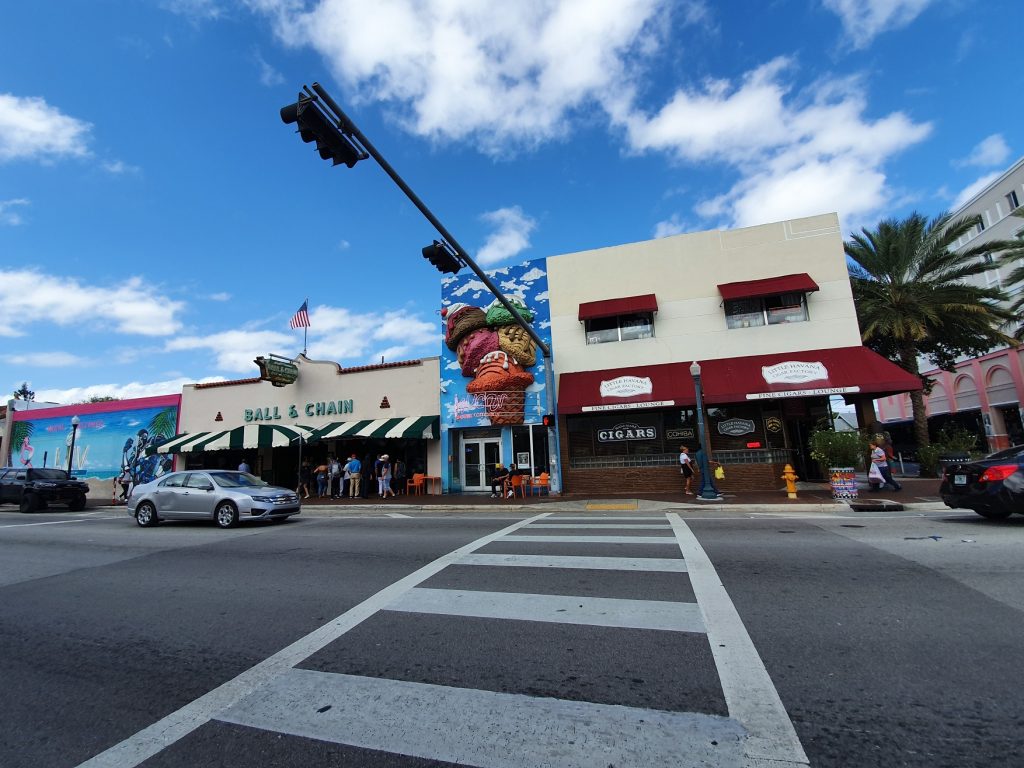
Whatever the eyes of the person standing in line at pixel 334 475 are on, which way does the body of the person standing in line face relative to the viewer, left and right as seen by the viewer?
facing away from the viewer

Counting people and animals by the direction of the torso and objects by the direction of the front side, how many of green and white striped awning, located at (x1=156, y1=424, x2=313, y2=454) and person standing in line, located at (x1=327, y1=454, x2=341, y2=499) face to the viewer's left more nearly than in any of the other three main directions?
0

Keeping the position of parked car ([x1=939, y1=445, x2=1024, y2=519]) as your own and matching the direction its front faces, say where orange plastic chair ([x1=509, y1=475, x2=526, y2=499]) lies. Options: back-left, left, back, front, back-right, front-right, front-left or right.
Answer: back-left

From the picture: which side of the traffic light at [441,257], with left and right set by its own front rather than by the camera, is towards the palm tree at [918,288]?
back

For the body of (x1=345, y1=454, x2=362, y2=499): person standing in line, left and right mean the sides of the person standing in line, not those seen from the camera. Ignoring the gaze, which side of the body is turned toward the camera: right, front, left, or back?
back

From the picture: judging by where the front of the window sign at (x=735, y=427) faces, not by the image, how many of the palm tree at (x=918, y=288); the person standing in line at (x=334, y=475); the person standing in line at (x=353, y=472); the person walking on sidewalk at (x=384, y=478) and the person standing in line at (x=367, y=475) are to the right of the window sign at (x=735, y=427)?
4

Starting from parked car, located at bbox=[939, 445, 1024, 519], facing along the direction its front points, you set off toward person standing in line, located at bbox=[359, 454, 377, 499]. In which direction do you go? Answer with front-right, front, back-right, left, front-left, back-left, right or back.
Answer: back-left

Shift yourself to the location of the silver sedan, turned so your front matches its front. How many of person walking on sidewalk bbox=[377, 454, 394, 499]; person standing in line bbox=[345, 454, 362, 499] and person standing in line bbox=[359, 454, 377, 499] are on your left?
3

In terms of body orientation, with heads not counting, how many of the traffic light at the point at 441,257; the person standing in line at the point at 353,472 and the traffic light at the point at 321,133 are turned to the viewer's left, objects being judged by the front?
2

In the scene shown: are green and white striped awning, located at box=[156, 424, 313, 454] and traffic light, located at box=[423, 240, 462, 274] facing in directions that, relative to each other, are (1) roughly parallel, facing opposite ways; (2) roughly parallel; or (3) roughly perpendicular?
roughly perpendicular

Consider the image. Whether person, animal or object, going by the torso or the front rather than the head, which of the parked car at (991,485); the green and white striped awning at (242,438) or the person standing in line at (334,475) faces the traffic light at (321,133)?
the green and white striped awning

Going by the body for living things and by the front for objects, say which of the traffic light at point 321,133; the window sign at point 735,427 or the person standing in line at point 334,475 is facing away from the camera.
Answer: the person standing in line
